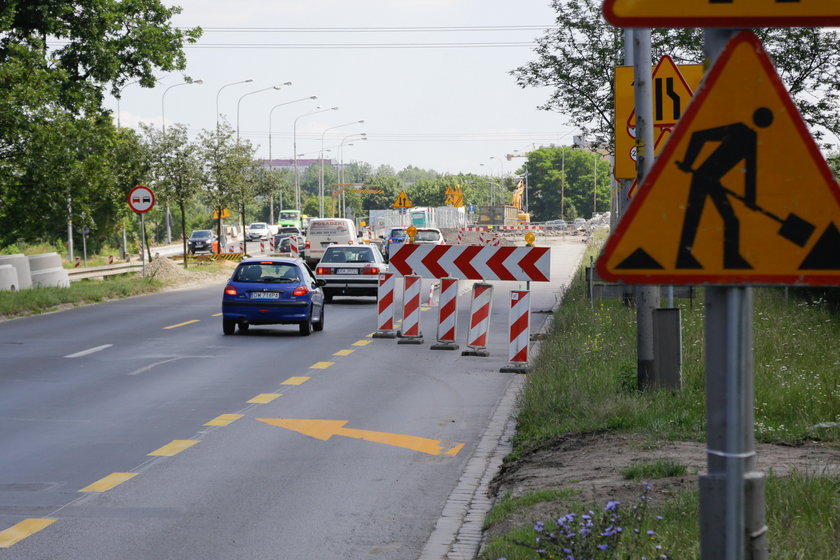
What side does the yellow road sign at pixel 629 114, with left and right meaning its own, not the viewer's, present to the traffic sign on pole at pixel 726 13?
front

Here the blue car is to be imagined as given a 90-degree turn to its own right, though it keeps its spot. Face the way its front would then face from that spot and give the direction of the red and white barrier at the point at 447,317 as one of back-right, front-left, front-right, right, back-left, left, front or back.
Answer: front-right

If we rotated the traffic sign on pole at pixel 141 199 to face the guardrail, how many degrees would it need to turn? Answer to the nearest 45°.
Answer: approximately 135° to its right

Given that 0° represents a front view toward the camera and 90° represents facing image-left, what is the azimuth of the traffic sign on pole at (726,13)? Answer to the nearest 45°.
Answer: approximately 0°

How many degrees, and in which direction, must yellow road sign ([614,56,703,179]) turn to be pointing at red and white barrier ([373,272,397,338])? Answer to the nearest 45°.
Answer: approximately 135° to its right

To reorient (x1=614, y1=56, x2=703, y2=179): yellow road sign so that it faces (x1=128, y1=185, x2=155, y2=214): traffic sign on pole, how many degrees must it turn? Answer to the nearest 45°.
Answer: approximately 135° to its right

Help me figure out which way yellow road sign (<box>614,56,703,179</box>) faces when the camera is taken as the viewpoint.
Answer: facing the viewer

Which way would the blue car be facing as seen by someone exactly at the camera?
facing away from the viewer

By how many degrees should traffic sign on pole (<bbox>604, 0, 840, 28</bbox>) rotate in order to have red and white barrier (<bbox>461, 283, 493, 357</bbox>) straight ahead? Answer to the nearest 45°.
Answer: approximately 180°

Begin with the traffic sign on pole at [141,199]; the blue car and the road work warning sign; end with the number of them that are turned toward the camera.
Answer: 2

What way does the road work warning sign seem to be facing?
toward the camera

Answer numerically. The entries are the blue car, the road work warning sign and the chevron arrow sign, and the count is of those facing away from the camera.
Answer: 1

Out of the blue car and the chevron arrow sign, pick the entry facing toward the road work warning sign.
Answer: the chevron arrow sign
